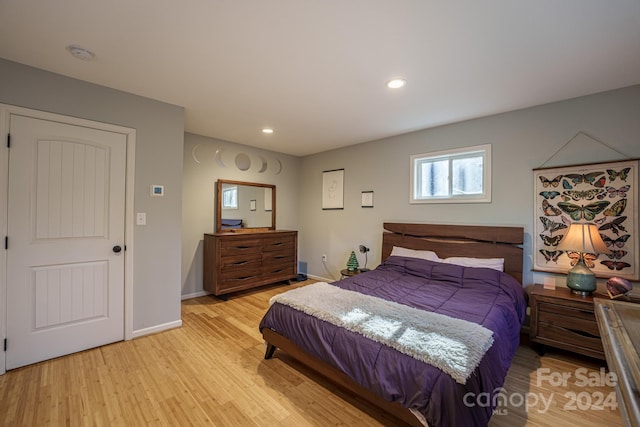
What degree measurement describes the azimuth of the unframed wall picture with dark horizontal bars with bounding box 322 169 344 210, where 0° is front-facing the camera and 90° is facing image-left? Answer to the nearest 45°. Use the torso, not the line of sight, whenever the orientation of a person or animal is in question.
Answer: approximately 45°

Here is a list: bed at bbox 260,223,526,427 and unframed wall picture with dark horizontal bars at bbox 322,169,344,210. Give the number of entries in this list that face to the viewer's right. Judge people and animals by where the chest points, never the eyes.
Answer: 0

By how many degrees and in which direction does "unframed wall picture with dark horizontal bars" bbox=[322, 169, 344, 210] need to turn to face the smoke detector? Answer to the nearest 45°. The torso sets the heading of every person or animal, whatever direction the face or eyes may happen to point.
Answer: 0° — it already faces it

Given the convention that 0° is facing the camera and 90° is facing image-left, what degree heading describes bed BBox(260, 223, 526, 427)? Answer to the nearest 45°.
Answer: approximately 45°

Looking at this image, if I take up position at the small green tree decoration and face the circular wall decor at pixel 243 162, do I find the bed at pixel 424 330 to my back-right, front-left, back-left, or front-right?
back-left

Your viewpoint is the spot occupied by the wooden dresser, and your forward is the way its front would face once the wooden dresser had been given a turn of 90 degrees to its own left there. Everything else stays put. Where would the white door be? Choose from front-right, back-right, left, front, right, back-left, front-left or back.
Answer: back
